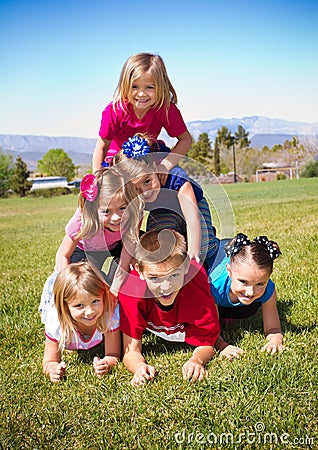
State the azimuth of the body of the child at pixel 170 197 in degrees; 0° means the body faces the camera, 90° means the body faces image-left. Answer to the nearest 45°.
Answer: approximately 45°

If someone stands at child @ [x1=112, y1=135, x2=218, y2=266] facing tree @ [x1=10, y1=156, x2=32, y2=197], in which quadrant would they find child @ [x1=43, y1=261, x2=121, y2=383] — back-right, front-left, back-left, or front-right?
back-left

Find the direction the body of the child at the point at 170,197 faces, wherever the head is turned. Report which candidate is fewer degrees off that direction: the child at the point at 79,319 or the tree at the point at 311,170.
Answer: the child

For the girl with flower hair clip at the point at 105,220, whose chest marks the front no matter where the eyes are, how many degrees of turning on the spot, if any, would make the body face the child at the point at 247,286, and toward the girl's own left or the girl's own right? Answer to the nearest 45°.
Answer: approximately 45° to the girl's own left

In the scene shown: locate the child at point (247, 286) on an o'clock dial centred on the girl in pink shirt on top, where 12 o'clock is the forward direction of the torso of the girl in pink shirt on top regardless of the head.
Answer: The child is roughly at 11 o'clock from the girl in pink shirt on top.

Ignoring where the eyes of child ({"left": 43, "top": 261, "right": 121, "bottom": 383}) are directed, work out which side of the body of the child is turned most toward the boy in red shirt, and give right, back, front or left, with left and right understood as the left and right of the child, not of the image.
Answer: left

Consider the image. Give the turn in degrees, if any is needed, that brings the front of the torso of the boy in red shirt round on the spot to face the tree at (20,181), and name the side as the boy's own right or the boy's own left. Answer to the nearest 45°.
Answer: approximately 180°

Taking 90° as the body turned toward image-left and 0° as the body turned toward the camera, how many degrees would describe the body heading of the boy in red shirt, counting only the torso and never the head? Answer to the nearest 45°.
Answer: approximately 0°
